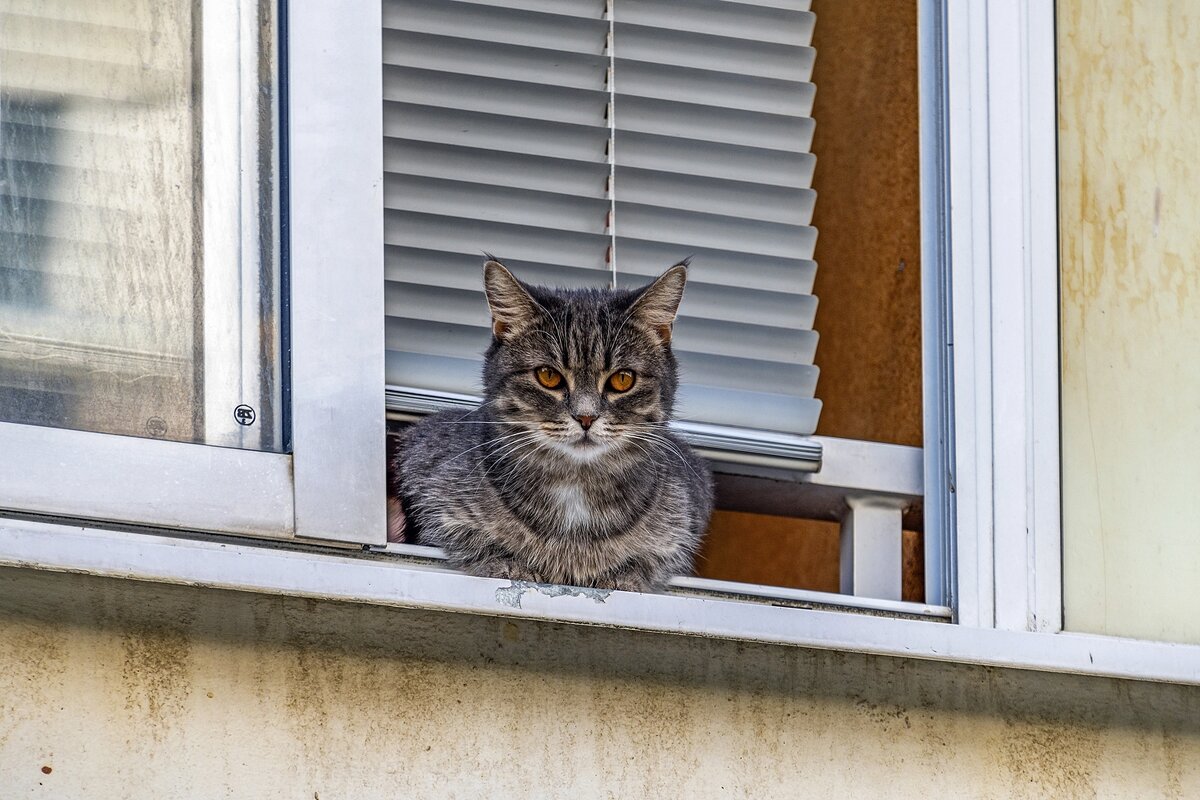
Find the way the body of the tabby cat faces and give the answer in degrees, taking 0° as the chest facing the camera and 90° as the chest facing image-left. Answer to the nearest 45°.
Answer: approximately 0°

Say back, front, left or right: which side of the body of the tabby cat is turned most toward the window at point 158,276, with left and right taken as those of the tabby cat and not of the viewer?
right
